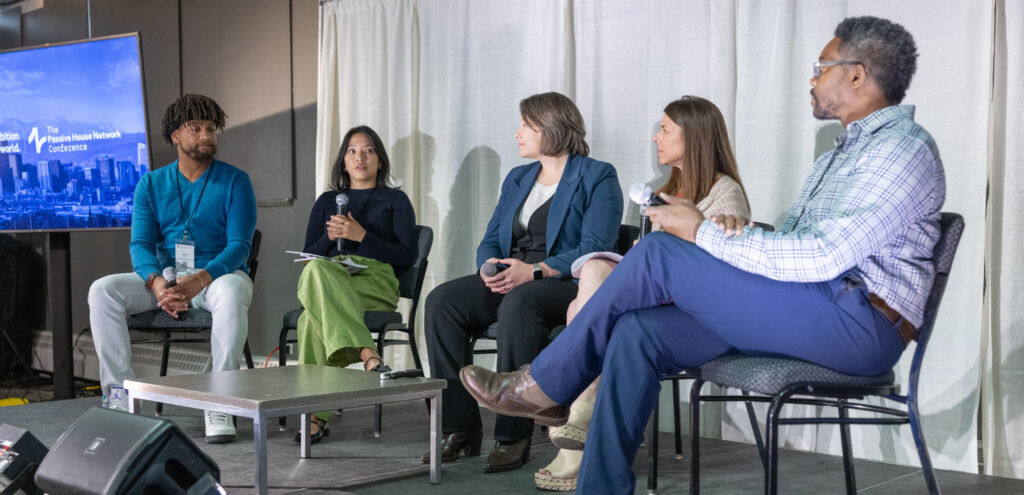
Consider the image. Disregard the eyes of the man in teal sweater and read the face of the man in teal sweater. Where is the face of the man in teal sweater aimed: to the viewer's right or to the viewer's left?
to the viewer's right

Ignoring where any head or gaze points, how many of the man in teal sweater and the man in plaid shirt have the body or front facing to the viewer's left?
1

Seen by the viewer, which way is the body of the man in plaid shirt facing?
to the viewer's left

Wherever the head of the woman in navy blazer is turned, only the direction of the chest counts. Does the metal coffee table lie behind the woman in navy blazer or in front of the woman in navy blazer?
in front

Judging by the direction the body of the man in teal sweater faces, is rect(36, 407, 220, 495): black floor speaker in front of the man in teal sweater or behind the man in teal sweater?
in front

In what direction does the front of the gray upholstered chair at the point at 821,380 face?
to the viewer's left

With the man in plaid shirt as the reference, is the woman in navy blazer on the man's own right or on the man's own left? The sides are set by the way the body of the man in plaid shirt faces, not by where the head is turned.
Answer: on the man's own right

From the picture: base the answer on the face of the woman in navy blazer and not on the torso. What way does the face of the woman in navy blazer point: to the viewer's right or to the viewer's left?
to the viewer's left

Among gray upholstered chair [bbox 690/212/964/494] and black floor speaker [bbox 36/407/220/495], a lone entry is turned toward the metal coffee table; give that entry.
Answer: the gray upholstered chair

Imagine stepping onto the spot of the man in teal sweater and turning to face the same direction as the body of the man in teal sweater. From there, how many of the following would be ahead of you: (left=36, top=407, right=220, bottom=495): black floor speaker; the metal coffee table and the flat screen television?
2

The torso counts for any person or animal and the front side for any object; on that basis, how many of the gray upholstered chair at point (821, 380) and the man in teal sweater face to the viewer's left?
1

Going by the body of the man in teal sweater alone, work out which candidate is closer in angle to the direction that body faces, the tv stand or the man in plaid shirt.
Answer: the man in plaid shirt
